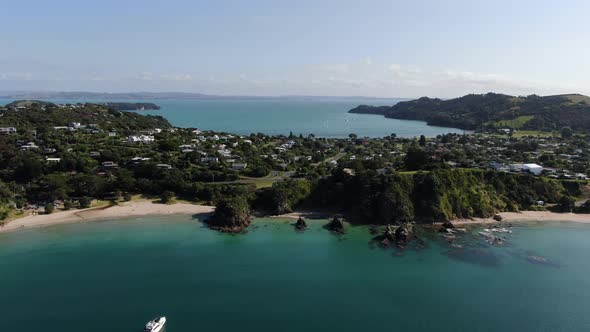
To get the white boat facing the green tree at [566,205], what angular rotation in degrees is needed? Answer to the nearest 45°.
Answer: approximately 45° to its right

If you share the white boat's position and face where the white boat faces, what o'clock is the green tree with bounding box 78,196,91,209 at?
The green tree is roughly at 10 o'clock from the white boat.

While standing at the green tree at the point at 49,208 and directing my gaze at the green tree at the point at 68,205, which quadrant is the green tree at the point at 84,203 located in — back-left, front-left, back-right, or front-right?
front-right

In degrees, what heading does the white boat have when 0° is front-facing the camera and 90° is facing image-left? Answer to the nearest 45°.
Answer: approximately 225°

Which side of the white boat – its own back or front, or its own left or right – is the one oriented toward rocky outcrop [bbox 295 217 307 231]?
front

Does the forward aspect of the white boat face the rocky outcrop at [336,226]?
yes

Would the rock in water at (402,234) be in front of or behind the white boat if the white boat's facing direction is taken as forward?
in front

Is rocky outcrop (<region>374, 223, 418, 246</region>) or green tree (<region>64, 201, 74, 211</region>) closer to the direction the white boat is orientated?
the rocky outcrop

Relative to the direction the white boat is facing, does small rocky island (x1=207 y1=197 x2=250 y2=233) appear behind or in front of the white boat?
in front

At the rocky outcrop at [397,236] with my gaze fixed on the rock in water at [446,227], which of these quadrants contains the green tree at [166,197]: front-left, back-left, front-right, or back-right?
back-left

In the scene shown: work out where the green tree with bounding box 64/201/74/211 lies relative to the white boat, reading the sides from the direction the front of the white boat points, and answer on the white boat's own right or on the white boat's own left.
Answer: on the white boat's own left

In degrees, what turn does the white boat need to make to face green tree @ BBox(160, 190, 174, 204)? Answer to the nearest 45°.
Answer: approximately 45° to its left

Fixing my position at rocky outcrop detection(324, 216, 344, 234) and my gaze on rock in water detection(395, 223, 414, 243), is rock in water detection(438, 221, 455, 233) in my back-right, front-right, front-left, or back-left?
front-left
